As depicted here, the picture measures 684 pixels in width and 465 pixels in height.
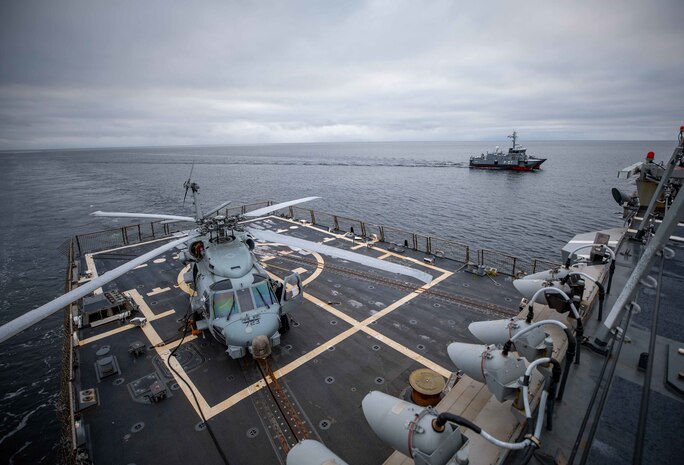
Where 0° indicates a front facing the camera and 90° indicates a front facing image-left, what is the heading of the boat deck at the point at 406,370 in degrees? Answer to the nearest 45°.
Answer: approximately 315°

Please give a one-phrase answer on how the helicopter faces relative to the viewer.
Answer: facing the viewer
